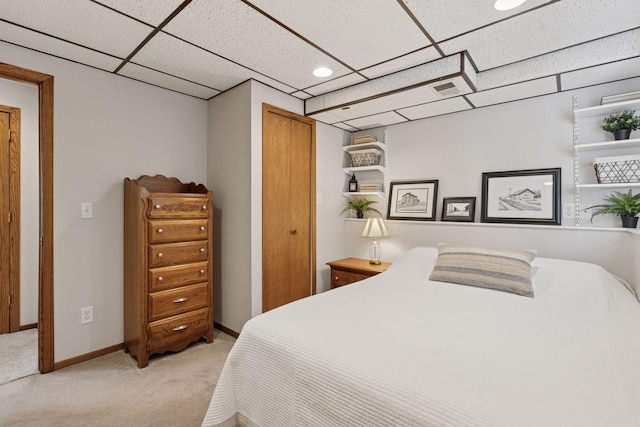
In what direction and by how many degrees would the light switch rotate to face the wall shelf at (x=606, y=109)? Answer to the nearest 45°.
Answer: approximately 45° to its left

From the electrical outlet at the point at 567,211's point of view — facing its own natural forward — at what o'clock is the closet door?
The closet door is roughly at 2 o'clock from the electrical outlet.

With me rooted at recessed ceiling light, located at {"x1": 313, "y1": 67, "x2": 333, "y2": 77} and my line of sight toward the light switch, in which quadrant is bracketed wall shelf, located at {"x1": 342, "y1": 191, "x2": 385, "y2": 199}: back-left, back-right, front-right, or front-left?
back-right

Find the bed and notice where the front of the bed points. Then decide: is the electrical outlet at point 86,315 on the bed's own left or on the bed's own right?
on the bed's own right

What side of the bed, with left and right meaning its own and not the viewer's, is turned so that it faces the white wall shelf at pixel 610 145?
back

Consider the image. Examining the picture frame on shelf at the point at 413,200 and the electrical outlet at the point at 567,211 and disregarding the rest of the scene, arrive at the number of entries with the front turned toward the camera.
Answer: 2

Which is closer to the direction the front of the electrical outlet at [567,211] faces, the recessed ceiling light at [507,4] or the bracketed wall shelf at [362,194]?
the recessed ceiling light
